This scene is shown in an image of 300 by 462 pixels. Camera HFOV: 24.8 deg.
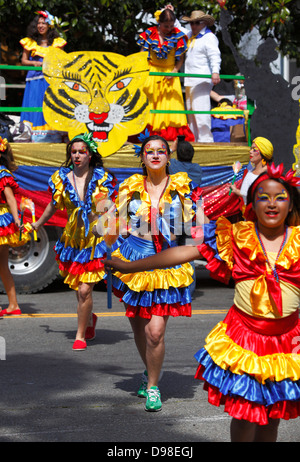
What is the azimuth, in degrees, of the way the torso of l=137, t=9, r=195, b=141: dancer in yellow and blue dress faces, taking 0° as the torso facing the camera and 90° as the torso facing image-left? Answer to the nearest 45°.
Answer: approximately 0°

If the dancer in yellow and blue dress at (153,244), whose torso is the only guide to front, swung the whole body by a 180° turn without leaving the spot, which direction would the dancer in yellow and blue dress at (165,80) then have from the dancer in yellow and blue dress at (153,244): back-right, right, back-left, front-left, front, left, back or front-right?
front

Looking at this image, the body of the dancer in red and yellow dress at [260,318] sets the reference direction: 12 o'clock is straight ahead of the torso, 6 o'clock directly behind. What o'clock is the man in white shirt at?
The man in white shirt is roughly at 6 o'clock from the dancer in red and yellow dress.

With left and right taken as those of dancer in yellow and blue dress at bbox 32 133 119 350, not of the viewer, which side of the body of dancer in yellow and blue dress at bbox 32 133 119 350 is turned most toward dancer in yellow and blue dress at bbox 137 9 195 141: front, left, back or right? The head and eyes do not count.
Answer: back

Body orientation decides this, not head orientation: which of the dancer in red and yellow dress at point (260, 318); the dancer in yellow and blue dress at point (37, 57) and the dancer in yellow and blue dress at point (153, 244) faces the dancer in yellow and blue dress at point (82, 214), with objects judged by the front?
the dancer in yellow and blue dress at point (37, 57)

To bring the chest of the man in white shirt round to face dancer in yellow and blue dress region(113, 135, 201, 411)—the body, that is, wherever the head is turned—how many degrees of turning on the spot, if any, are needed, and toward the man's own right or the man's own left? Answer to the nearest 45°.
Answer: approximately 45° to the man's own left
